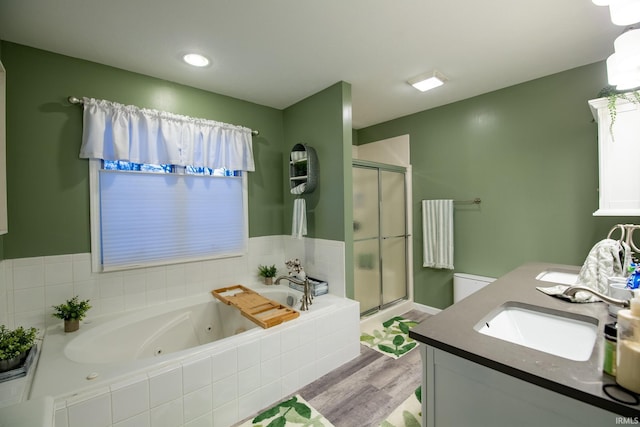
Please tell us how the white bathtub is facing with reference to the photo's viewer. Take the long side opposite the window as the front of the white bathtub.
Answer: facing the viewer and to the right of the viewer

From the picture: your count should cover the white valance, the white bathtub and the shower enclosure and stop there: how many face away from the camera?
0

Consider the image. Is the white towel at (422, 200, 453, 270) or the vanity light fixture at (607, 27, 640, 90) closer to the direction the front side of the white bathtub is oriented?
the vanity light fixture

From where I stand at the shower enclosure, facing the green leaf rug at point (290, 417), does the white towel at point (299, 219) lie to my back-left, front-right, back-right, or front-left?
front-right

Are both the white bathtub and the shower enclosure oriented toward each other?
no

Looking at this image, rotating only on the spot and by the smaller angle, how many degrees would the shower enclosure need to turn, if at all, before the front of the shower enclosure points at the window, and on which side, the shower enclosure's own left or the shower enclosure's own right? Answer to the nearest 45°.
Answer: approximately 90° to the shower enclosure's own right

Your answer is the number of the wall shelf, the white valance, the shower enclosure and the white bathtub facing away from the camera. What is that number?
0

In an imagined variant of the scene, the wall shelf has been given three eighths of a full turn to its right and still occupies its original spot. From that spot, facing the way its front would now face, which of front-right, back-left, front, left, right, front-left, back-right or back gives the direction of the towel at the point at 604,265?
back-right

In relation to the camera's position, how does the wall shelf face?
facing the viewer and to the left of the viewer

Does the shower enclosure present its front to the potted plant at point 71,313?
no

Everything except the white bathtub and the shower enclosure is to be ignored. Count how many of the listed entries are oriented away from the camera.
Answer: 0

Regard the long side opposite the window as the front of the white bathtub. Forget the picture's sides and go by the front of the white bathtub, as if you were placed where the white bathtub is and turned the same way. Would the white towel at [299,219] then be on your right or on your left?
on your left

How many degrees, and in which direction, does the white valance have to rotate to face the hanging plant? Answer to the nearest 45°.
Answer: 0° — it already faces it
